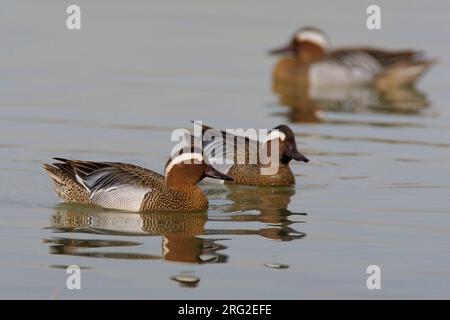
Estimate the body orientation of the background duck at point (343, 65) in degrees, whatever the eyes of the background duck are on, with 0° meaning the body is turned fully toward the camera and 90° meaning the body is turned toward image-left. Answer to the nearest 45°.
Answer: approximately 90°

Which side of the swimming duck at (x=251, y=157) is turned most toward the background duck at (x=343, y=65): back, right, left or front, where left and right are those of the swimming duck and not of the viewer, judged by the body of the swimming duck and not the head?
left

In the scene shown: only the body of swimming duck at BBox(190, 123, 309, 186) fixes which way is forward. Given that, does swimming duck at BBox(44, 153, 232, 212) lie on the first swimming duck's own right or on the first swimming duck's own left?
on the first swimming duck's own right

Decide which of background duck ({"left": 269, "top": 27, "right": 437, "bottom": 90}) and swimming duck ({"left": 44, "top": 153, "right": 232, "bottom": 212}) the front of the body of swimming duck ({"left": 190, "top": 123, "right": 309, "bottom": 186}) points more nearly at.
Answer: the background duck

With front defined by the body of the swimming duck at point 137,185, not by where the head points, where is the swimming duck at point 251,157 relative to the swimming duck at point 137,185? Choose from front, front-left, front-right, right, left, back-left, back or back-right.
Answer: front-left

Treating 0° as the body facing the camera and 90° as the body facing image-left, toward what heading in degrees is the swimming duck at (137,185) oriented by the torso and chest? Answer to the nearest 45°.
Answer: approximately 270°

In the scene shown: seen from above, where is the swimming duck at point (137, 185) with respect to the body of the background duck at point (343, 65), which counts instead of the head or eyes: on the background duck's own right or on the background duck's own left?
on the background duck's own left

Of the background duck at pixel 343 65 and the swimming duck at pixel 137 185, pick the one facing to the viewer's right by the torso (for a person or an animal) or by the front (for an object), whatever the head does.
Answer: the swimming duck

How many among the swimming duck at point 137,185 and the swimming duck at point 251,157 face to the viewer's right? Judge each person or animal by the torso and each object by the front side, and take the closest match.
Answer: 2

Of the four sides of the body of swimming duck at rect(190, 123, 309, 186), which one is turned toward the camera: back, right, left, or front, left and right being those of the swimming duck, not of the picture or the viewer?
right

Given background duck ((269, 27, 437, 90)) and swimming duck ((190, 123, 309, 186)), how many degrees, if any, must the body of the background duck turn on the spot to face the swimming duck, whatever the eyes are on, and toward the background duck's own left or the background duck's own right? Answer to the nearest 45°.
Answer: approximately 90° to the background duck's own left

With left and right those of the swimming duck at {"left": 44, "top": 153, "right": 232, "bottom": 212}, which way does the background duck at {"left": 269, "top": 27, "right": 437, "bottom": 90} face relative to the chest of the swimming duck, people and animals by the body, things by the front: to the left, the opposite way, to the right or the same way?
the opposite way

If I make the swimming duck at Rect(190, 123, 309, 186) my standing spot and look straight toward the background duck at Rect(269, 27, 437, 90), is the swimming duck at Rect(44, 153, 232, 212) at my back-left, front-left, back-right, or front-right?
back-left
